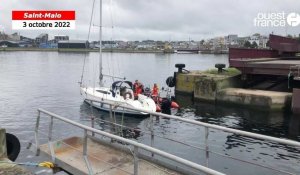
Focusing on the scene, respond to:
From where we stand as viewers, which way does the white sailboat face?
facing away from the viewer and to the left of the viewer

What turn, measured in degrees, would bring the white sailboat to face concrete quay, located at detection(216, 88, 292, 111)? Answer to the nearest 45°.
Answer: approximately 135° to its right

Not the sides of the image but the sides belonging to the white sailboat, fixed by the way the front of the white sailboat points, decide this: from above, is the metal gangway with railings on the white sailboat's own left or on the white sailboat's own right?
on the white sailboat's own left
